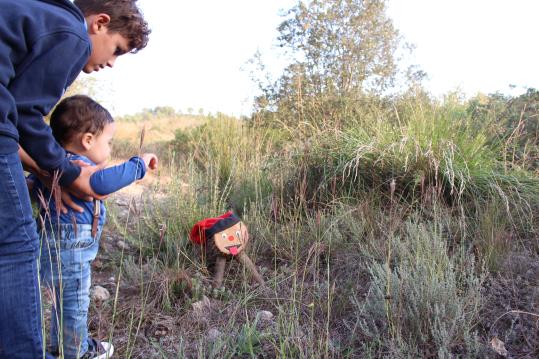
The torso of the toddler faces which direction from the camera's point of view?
to the viewer's right

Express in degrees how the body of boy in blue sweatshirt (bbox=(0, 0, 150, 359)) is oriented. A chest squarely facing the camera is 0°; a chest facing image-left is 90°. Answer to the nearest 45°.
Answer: approximately 270°

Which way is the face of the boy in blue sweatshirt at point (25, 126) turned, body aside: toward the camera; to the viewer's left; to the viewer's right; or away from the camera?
to the viewer's right

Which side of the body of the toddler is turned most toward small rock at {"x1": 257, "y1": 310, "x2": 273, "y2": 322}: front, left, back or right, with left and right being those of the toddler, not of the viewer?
front

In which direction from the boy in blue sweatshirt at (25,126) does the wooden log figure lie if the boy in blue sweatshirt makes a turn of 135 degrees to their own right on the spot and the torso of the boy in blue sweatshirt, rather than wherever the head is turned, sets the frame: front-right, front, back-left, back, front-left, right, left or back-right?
back

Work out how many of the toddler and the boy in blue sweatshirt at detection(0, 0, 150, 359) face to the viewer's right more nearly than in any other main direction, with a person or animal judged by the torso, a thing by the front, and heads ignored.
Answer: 2

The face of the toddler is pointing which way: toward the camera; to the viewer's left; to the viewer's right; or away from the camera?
to the viewer's right

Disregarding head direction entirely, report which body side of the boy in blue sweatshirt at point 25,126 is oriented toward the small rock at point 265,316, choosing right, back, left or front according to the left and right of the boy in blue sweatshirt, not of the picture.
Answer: front

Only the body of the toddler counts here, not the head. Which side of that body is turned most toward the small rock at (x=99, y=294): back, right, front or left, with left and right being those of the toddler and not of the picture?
left
